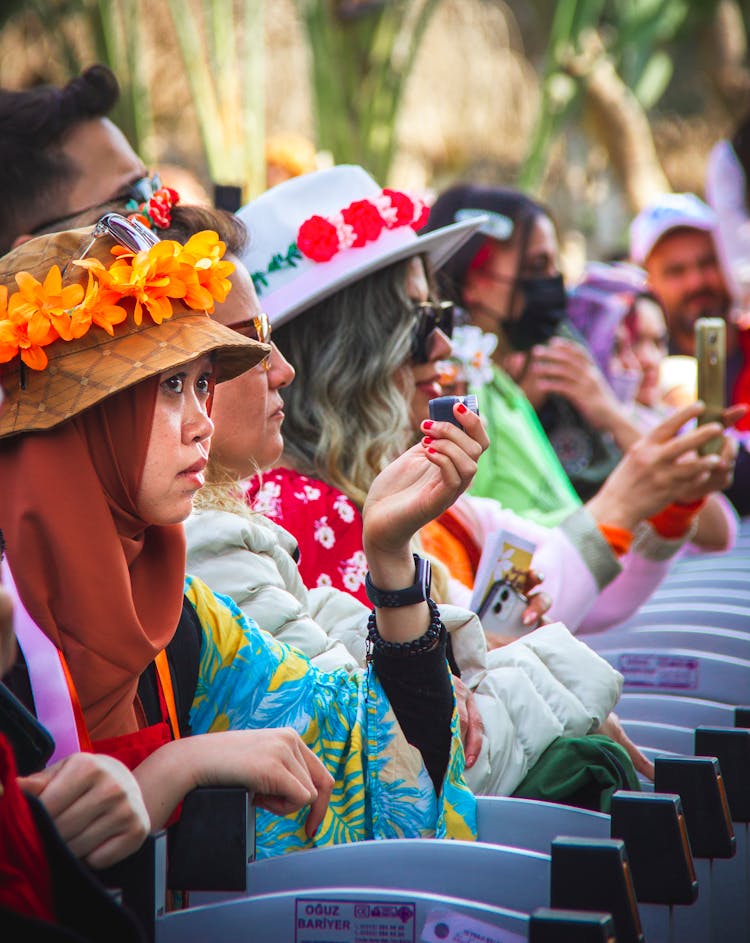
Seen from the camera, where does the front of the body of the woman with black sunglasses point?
to the viewer's right

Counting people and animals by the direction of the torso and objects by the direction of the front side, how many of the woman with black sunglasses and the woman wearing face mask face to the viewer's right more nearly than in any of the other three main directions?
2

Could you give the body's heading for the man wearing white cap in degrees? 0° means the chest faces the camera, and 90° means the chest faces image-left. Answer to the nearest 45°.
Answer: approximately 315°

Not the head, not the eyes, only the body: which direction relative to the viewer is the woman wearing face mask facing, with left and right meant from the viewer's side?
facing to the right of the viewer

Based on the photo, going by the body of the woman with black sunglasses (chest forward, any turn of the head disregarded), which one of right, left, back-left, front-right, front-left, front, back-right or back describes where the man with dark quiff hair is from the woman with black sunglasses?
back-left

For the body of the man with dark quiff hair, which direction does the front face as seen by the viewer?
to the viewer's right

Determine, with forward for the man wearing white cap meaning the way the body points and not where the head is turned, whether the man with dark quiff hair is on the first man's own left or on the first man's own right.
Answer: on the first man's own right

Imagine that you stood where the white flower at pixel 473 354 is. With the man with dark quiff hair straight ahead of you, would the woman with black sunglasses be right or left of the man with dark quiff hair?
left

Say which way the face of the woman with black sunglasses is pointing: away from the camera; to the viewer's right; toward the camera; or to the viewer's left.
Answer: to the viewer's right

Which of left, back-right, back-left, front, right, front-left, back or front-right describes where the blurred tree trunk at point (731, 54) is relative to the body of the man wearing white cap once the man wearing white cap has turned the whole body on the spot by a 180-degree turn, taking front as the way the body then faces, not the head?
front-right
